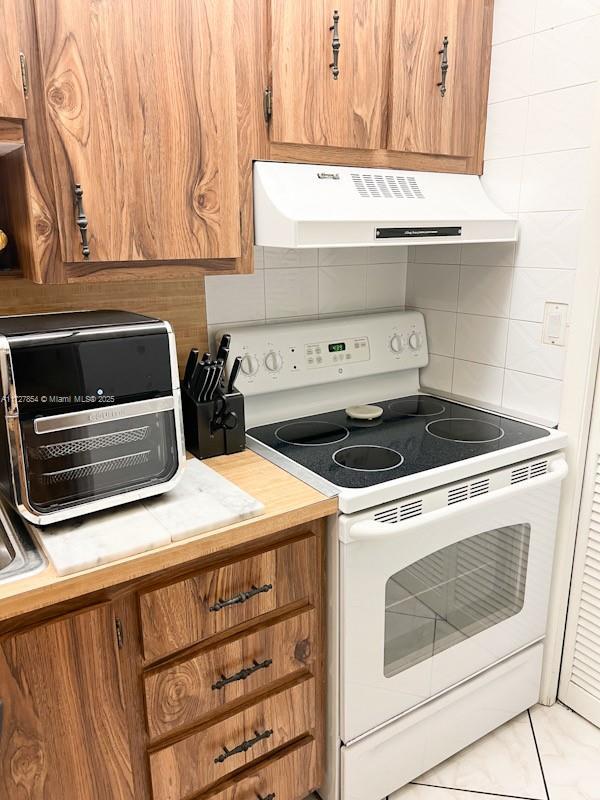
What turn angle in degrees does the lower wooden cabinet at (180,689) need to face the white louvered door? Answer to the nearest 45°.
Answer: approximately 45° to its left

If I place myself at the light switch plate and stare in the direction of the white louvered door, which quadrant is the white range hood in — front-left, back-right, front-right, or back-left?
back-right

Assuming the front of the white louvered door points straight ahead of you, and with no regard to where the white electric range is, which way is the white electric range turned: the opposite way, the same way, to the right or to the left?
to the left

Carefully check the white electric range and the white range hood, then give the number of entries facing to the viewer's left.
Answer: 0

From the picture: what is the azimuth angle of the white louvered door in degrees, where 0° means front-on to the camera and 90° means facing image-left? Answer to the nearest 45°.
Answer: approximately 45°

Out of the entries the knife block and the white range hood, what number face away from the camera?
0

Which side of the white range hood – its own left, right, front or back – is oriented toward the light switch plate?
left

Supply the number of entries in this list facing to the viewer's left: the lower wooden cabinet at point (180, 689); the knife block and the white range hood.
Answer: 0

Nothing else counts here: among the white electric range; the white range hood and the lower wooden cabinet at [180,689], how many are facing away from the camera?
0

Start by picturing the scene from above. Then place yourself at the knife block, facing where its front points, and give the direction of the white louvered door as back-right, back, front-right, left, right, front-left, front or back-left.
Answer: front-left

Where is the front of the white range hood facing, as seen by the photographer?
facing the viewer and to the right of the viewer

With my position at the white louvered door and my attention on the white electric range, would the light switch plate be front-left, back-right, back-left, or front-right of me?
front-right

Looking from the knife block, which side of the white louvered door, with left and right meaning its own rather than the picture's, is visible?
front
